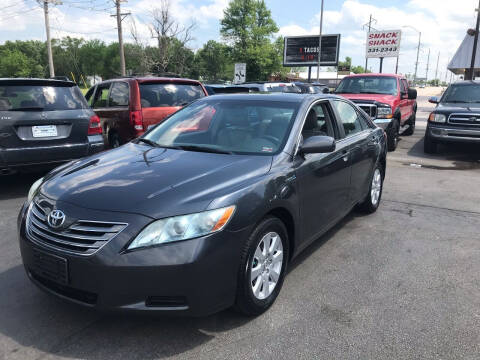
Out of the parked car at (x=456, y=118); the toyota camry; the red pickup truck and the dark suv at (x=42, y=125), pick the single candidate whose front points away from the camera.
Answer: the dark suv

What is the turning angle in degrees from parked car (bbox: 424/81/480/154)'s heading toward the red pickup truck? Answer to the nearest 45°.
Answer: approximately 90° to its right

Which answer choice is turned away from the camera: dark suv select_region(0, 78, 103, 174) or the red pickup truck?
the dark suv

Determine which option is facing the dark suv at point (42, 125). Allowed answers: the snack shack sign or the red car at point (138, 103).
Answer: the snack shack sign

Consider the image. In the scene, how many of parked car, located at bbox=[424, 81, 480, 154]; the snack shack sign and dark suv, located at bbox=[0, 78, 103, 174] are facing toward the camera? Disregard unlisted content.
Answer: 2

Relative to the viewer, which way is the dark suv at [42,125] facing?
away from the camera

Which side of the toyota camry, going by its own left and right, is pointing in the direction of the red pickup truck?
back

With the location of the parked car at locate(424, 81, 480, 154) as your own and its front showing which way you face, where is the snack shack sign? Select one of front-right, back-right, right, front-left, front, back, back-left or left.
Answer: back

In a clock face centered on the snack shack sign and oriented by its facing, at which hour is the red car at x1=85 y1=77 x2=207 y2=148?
The red car is roughly at 12 o'clock from the snack shack sign.

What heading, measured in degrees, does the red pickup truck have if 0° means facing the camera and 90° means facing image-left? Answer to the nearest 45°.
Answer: approximately 45°

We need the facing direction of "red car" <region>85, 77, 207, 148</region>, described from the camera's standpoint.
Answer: facing away from the viewer and to the left of the viewer

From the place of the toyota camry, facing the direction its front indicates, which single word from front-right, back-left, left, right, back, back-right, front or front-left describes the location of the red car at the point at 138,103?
back-right
